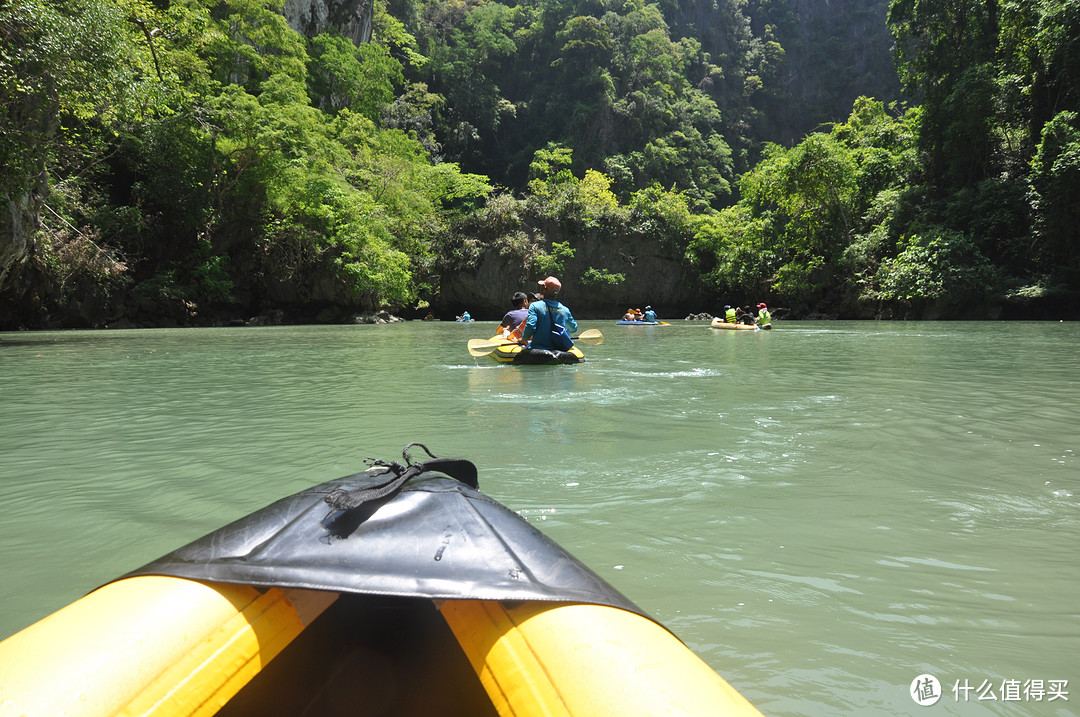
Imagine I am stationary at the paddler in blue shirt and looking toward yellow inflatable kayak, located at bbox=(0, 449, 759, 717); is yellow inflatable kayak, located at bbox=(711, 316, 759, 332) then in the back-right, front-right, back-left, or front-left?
back-left

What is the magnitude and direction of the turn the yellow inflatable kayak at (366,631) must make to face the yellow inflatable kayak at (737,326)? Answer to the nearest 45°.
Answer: approximately 45° to its right

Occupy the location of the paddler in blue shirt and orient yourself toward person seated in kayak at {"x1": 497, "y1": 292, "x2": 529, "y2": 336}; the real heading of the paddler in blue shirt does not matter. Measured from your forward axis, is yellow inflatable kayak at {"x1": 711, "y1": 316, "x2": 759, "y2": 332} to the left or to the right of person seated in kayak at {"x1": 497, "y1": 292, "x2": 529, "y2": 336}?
right

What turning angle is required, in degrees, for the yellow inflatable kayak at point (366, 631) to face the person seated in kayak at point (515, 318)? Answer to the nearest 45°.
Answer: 0° — it already faces them

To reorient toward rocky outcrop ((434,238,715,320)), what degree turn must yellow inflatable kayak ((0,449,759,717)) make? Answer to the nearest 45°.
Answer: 0° — it already faces it

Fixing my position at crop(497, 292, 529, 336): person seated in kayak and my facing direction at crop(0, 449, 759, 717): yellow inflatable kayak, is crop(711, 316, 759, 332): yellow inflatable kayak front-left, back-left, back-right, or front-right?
back-left

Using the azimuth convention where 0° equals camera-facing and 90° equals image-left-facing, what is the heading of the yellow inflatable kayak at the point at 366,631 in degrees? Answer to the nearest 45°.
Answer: approximately 180°

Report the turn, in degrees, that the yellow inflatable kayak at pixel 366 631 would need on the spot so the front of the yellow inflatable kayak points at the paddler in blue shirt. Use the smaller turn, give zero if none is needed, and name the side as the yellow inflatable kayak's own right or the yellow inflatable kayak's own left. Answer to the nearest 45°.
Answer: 0° — it already faces them
